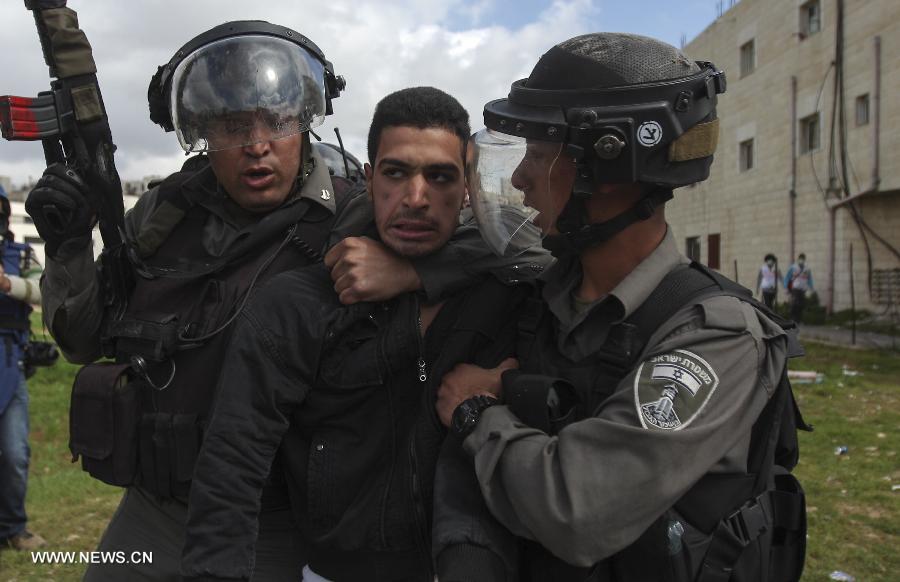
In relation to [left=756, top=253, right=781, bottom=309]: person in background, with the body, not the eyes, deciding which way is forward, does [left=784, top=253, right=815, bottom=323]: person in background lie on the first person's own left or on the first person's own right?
on the first person's own left

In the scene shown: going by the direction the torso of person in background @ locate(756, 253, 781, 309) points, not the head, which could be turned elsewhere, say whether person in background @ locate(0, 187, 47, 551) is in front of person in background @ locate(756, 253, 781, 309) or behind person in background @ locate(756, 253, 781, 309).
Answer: in front

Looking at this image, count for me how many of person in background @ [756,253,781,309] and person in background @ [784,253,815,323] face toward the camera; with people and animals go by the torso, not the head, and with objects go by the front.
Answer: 2

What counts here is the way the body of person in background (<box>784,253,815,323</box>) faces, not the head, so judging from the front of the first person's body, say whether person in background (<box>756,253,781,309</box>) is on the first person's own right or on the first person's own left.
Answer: on the first person's own right

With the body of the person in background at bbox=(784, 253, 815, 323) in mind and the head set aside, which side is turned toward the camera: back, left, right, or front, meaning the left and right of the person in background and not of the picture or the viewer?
front

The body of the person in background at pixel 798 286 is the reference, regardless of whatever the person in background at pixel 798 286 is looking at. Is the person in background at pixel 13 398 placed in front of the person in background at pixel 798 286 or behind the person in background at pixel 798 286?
in front
